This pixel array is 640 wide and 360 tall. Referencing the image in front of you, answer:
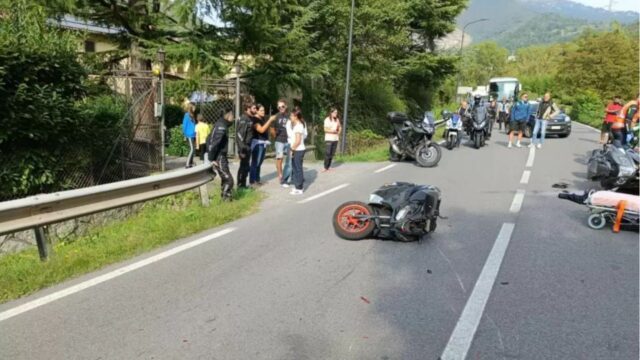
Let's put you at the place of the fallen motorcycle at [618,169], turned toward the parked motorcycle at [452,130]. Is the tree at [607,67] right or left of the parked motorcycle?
right

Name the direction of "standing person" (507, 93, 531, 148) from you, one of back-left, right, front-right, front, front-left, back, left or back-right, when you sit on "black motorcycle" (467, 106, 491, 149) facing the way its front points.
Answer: back-left

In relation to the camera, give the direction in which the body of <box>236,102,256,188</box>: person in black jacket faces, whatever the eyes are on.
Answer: to the viewer's right

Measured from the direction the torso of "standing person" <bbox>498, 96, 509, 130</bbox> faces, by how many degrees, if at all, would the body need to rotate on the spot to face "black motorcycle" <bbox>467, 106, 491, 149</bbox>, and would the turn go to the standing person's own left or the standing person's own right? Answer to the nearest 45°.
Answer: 0° — they already face it

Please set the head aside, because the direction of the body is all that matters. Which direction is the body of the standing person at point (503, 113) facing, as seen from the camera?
toward the camera

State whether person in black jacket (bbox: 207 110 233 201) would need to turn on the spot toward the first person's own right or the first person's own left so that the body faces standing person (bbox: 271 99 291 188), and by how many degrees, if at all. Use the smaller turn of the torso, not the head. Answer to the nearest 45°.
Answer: approximately 45° to the first person's own left

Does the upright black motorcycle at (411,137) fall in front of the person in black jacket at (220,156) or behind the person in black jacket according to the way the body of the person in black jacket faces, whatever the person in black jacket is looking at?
in front

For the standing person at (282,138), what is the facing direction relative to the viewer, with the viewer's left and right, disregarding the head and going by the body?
facing the viewer
